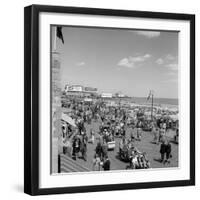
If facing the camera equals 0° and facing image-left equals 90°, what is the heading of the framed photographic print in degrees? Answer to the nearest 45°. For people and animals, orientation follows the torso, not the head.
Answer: approximately 315°
